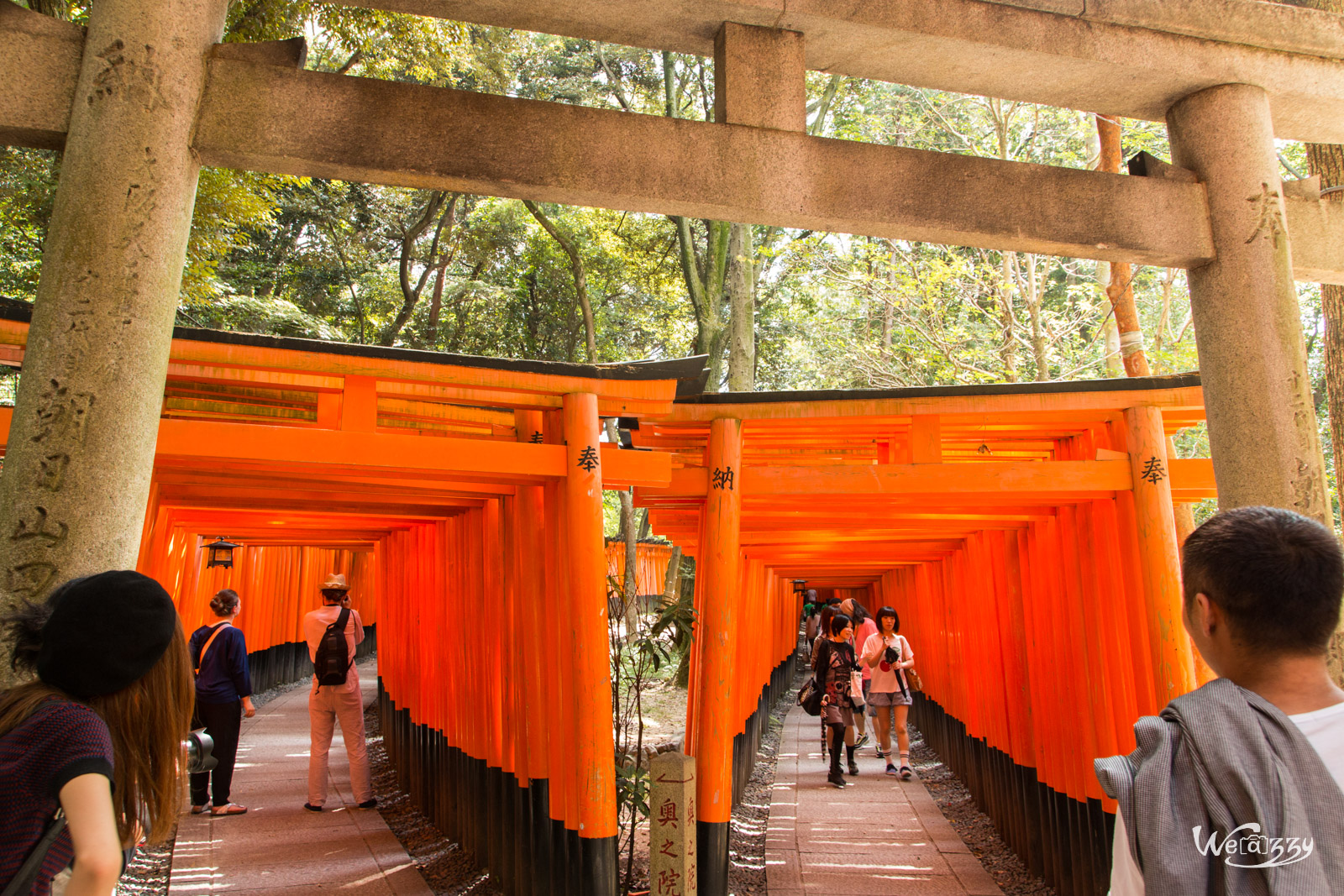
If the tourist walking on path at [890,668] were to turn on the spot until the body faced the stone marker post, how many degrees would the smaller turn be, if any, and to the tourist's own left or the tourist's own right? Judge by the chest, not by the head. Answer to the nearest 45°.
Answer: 0° — they already face it

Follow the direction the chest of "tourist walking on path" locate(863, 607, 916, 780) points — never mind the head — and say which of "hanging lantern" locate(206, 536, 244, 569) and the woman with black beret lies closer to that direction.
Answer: the woman with black beret

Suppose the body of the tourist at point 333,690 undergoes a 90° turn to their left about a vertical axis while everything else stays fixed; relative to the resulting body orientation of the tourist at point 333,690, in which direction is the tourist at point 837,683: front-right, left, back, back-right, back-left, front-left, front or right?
back

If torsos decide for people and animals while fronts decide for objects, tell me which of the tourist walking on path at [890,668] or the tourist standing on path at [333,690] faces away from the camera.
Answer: the tourist standing on path at [333,690]

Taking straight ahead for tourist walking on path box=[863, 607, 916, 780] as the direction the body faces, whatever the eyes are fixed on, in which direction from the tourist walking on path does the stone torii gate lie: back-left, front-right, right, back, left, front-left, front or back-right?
front

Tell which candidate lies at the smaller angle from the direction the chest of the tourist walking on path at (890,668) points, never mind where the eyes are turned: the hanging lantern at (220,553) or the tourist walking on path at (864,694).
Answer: the hanging lantern

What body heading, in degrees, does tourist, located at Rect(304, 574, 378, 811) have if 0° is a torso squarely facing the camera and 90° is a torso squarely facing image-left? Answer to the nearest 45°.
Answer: approximately 180°

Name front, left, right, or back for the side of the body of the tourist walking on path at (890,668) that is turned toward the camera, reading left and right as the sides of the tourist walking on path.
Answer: front

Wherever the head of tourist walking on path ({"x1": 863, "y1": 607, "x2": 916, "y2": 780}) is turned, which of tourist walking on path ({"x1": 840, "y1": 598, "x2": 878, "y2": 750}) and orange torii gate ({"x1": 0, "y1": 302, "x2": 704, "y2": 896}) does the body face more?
the orange torii gate

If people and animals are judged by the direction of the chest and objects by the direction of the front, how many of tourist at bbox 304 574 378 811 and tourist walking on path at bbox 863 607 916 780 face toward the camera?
1

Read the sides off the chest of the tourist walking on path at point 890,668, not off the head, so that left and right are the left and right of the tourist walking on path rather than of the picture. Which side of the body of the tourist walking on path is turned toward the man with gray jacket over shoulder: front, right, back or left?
front

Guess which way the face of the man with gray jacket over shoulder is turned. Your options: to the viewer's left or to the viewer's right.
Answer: to the viewer's left

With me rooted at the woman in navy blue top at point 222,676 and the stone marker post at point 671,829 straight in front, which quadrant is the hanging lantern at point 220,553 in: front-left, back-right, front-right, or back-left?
back-left
